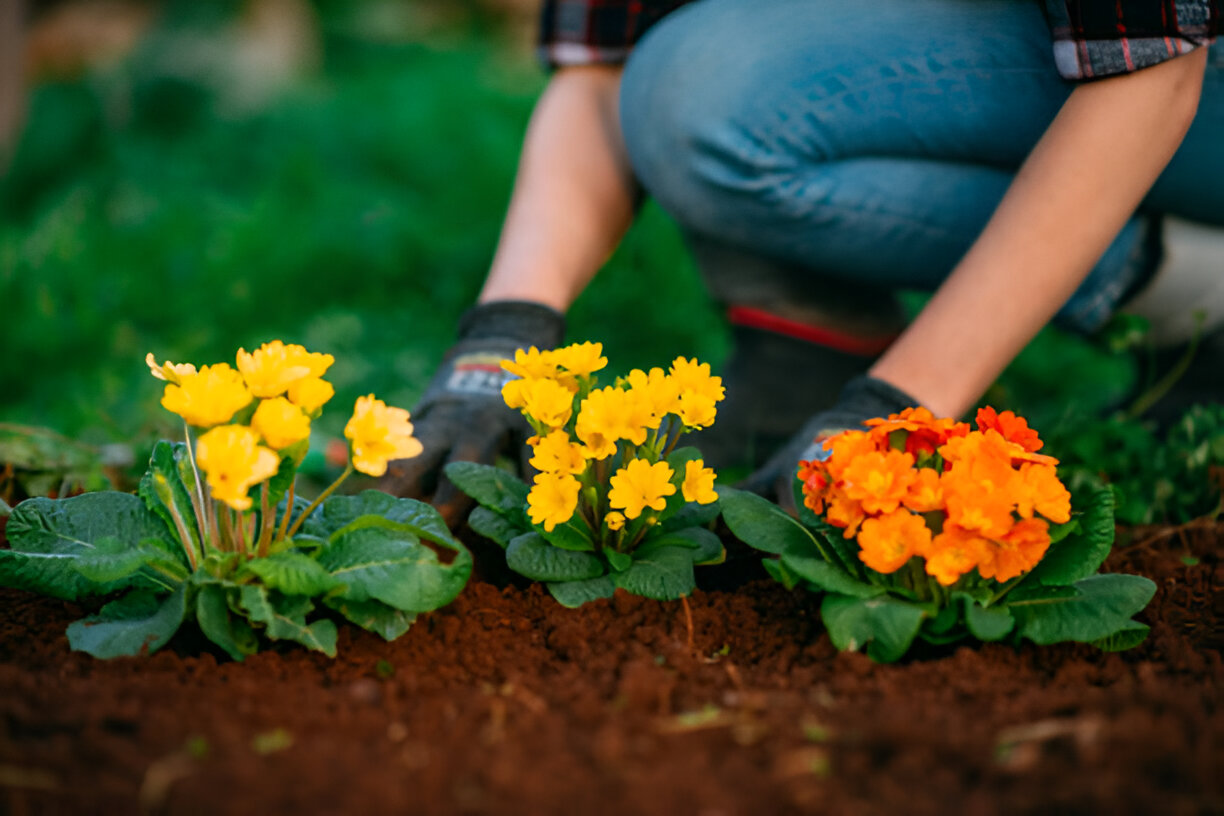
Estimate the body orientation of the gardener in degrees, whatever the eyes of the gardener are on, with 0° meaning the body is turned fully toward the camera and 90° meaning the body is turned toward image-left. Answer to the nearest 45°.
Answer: approximately 45°

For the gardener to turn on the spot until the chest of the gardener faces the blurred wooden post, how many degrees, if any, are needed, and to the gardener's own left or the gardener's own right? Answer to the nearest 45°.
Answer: approximately 90° to the gardener's own right

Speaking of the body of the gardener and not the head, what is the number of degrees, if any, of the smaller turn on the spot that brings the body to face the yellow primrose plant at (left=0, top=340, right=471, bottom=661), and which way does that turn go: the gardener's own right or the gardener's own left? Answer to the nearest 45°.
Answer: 0° — they already face it
